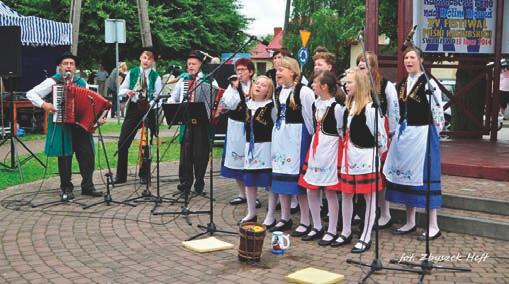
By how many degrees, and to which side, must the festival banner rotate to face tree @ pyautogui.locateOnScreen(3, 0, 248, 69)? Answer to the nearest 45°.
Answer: approximately 135° to its right

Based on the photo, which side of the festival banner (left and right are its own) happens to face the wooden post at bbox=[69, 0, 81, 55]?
right

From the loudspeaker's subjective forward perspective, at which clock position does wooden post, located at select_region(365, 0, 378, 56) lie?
The wooden post is roughly at 10 o'clock from the loudspeaker.

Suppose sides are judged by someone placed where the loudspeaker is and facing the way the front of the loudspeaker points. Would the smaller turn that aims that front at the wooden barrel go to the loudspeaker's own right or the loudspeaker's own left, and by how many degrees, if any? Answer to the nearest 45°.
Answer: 0° — it already faces it

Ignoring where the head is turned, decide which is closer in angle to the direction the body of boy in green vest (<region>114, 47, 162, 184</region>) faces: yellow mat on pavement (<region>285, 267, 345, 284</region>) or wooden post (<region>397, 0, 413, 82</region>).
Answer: the yellow mat on pavement

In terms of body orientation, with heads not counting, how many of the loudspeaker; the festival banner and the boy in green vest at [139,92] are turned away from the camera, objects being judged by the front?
0

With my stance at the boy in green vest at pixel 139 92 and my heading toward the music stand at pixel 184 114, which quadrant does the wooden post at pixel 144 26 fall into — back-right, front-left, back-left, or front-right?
back-left

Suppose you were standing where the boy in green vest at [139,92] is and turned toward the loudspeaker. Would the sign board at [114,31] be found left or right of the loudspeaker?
right

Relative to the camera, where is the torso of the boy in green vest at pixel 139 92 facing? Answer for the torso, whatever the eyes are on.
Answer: toward the camera

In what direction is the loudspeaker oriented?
toward the camera

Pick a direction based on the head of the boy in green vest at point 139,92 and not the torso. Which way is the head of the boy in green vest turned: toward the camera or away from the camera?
toward the camera
